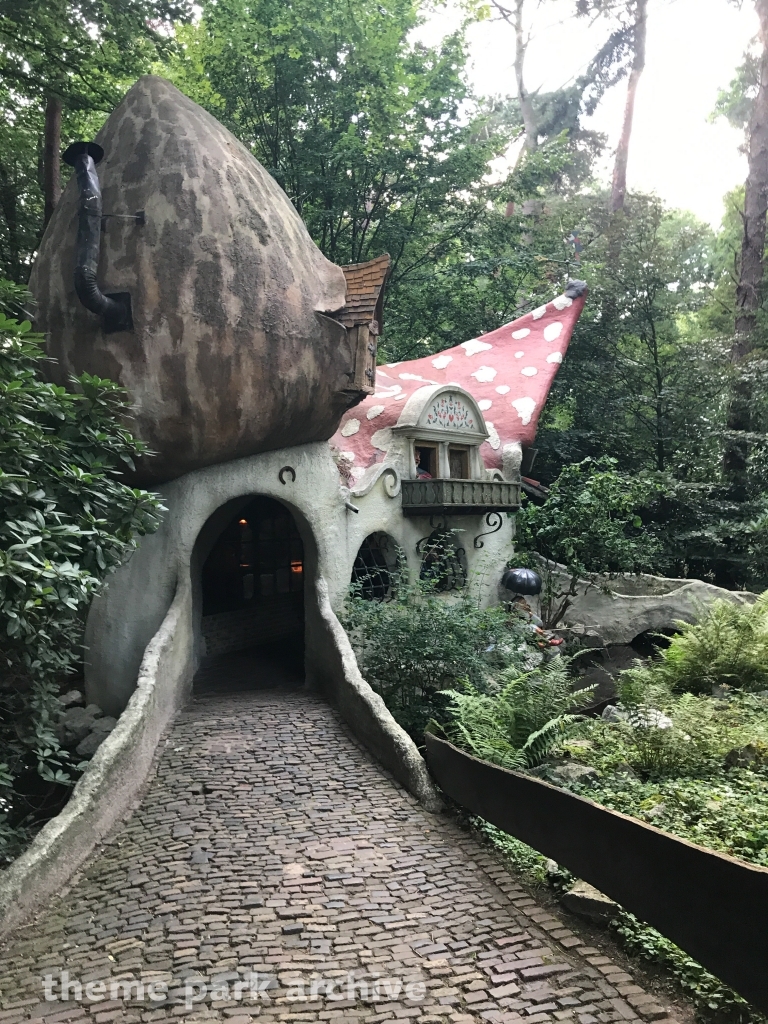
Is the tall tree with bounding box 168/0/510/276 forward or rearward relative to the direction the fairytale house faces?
rearward

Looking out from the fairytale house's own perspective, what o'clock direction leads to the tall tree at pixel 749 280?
The tall tree is roughly at 8 o'clock from the fairytale house.

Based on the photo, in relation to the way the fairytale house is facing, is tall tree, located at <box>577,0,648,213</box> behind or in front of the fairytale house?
behind

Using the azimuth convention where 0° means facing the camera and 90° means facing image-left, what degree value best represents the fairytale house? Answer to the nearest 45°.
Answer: approximately 0°

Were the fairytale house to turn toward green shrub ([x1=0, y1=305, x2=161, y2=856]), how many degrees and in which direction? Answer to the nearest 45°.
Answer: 0° — it already faces it
